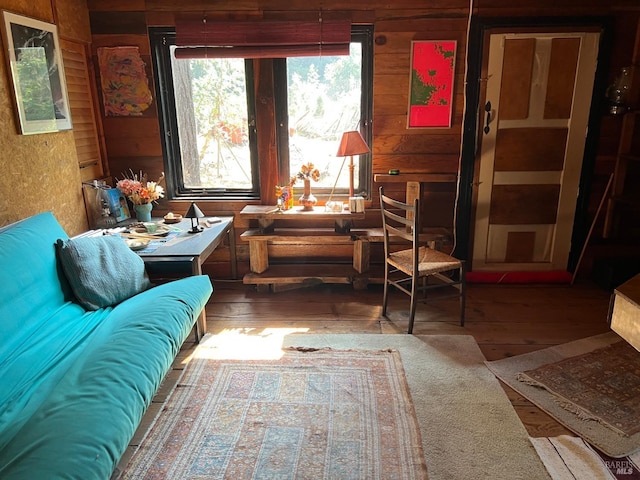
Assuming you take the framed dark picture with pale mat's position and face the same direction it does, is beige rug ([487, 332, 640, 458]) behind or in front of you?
in front

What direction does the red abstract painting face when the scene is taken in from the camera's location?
facing the viewer

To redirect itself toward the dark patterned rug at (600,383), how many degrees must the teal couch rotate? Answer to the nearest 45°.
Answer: approximately 45° to its left

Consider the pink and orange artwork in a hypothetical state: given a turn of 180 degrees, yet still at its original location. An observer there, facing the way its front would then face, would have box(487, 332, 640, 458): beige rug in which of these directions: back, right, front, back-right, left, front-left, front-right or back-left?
back-right

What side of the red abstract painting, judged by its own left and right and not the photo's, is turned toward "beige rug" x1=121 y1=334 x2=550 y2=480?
front

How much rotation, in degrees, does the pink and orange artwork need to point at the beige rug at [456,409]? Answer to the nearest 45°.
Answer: approximately 45° to its left

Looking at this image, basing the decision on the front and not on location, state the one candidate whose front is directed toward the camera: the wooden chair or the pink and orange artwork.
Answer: the pink and orange artwork

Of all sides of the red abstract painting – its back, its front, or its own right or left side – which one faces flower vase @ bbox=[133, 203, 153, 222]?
right

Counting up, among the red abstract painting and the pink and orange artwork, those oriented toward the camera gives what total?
2

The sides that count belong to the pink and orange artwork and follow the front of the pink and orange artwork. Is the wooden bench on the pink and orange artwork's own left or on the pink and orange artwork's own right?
on the pink and orange artwork's own left

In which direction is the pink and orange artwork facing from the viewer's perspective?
toward the camera

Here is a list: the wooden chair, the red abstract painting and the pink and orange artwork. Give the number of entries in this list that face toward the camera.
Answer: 2

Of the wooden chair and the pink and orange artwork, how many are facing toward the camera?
1

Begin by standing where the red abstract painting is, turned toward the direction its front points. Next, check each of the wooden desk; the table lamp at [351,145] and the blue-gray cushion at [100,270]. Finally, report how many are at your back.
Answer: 0

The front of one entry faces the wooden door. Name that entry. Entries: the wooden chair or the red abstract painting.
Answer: the wooden chair

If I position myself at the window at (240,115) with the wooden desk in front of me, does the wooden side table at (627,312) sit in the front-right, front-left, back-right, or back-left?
front-left

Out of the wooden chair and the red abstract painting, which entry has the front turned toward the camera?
the red abstract painting

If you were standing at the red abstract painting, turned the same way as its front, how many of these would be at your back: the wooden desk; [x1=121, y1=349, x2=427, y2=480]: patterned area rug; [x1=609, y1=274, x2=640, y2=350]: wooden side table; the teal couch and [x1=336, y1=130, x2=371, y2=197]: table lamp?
0

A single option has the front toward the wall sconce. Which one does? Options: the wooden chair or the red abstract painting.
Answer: the wooden chair

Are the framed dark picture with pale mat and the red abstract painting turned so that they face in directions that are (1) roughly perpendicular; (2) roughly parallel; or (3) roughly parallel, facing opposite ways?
roughly perpendicular

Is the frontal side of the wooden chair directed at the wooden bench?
no
